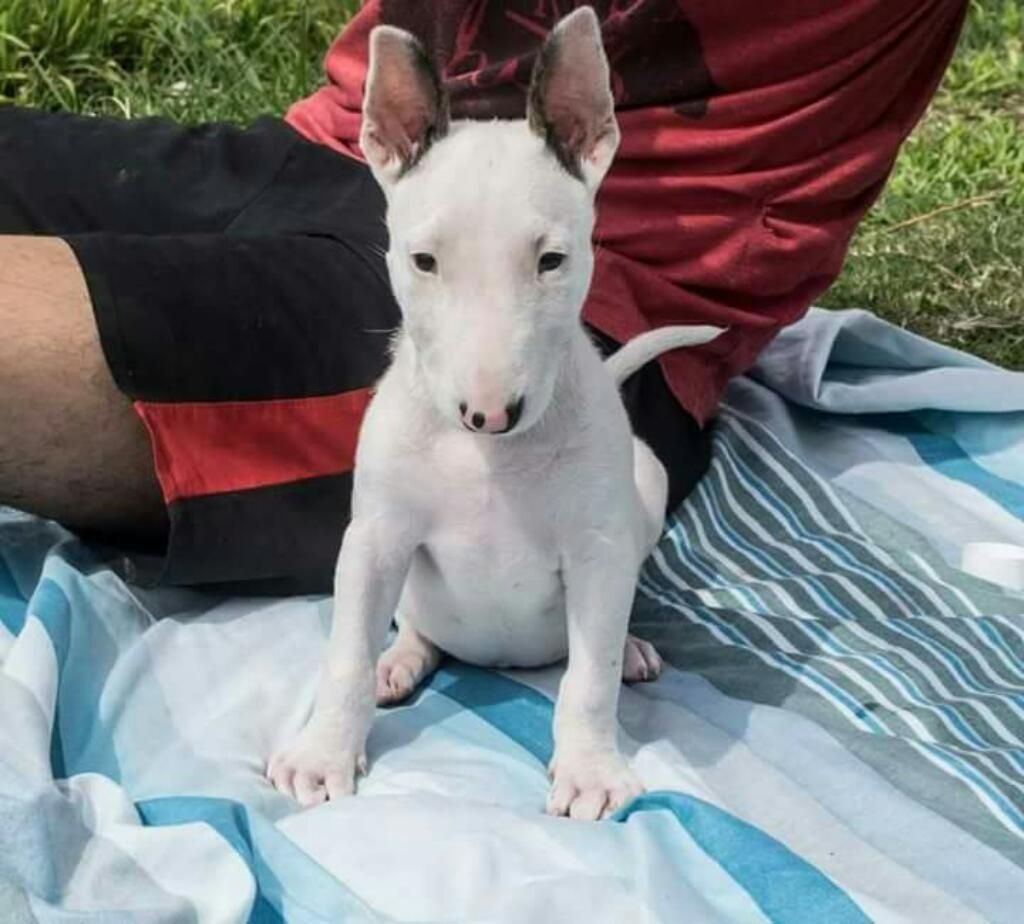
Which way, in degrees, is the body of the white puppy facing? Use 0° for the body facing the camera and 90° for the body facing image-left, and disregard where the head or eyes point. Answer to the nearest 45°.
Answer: approximately 0°
